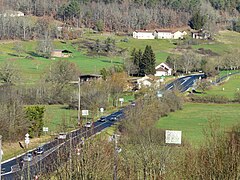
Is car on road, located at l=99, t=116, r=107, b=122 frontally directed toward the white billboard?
no

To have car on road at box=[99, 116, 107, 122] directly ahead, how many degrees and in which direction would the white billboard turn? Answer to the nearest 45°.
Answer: approximately 180°

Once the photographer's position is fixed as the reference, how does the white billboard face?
facing the viewer

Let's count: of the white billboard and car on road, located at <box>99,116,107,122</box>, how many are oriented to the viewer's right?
0

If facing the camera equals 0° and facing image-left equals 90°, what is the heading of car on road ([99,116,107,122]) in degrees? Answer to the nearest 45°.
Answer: approximately 45°
